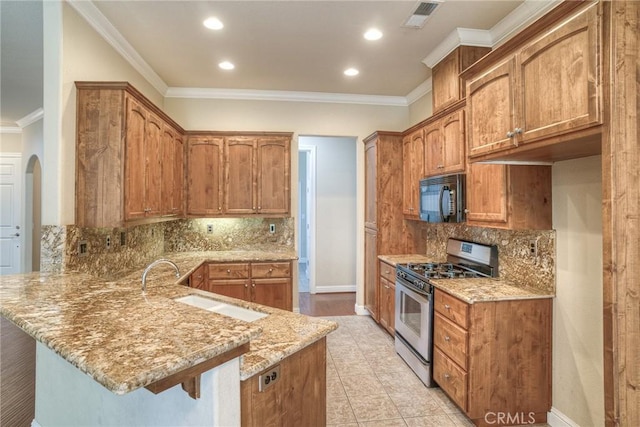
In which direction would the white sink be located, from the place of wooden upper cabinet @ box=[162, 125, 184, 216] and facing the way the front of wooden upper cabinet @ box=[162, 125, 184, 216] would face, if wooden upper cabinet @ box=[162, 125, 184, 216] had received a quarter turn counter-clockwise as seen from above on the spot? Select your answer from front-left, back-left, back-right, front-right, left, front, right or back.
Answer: back-right

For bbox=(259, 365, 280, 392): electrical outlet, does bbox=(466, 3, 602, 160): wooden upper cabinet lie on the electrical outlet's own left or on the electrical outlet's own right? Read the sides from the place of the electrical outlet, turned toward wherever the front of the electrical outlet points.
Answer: on the electrical outlet's own left

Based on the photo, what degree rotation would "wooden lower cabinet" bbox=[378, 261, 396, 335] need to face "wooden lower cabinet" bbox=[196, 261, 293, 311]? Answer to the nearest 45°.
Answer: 0° — it already faces it

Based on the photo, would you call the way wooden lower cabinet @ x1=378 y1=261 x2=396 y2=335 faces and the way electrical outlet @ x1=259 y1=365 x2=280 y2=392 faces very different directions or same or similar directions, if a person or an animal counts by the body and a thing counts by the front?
very different directions

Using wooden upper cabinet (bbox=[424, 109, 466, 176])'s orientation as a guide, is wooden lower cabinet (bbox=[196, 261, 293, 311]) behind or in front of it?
in front

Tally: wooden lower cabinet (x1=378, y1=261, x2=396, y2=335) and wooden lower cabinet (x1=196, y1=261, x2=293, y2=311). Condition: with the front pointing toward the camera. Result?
1

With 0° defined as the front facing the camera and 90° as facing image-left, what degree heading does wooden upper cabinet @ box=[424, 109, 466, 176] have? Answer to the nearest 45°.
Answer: approximately 45°

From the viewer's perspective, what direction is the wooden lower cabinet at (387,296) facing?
to the viewer's left

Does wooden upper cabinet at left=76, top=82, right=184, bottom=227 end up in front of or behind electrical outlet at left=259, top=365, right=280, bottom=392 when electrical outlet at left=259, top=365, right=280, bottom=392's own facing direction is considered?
behind
